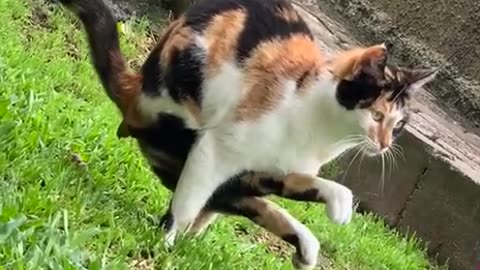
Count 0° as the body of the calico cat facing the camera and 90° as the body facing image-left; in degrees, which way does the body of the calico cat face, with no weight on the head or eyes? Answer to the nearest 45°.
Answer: approximately 270°

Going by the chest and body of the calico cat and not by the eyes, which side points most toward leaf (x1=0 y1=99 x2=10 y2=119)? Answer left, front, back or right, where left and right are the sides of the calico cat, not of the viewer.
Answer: back
